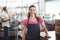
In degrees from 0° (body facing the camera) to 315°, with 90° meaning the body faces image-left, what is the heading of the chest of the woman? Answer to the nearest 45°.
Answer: approximately 0°
